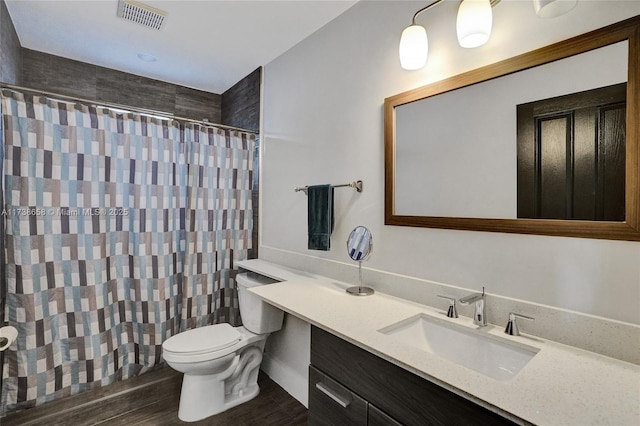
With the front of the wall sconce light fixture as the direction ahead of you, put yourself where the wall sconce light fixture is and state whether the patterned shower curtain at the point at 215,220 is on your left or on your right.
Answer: on your right

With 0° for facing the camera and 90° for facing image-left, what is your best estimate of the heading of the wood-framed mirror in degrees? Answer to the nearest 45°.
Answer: approximately 45°

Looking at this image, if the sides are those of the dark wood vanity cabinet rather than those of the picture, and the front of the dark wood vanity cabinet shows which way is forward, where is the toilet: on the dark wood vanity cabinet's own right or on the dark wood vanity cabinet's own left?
on the dark wood vanity cabinet's own right

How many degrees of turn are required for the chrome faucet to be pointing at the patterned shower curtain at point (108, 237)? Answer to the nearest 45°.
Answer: approximately 45° to its right
